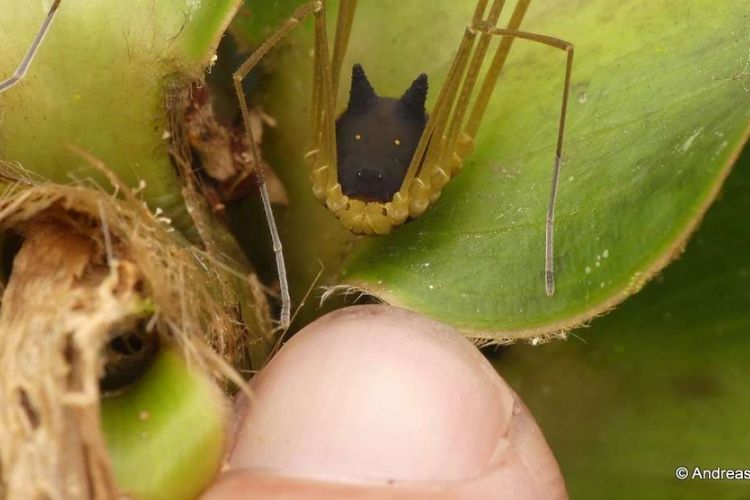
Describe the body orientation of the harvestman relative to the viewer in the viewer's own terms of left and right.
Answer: facing the viewer
